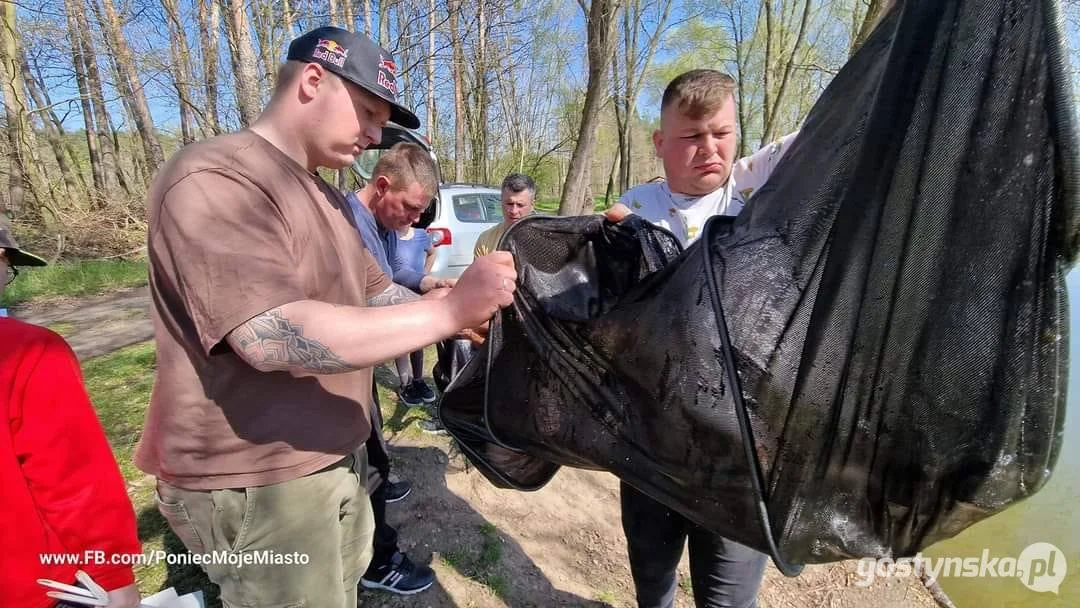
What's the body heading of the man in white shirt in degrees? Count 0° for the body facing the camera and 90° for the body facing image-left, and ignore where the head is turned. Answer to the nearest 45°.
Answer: approximately 0°

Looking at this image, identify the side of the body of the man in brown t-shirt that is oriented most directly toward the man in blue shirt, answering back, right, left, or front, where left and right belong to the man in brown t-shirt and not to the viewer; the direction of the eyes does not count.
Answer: left

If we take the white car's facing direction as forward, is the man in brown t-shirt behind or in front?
behind

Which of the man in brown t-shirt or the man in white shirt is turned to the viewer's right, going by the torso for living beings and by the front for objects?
the man in brown t-shirt

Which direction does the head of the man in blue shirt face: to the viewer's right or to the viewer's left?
to the viewer's right

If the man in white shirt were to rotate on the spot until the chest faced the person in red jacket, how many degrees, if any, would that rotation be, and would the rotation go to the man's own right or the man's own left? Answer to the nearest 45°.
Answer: approximately 45° to the man's own right

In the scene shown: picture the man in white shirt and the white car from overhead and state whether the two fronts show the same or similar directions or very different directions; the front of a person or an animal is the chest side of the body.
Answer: very different directions

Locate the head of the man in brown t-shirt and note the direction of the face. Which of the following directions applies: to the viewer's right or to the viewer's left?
to the viewer's right

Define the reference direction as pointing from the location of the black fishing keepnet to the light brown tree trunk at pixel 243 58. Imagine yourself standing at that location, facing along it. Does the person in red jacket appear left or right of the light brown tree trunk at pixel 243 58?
left

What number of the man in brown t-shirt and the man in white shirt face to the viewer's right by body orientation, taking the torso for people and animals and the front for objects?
1

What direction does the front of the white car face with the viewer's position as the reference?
facing away from the viewer and to the right of the viewer

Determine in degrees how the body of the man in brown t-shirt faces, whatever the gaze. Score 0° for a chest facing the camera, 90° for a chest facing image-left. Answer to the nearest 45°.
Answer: approximately 270°

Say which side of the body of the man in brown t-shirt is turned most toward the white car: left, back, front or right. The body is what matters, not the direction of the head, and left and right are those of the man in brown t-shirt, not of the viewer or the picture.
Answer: left
